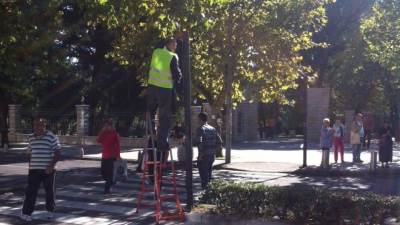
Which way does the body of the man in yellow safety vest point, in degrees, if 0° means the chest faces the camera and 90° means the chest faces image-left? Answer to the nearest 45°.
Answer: approximately 225°

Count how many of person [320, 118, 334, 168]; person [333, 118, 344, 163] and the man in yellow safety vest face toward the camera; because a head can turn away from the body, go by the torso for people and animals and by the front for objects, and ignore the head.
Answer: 2

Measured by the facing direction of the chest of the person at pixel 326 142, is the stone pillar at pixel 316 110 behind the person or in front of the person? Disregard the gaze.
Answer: behind

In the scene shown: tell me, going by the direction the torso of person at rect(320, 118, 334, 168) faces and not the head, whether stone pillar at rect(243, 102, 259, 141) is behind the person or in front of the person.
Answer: behind

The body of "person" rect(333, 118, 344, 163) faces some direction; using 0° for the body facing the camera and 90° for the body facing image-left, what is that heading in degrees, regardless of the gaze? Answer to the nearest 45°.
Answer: approximately 0°

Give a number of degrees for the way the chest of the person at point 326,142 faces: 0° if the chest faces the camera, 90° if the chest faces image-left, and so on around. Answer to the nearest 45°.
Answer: approximately 0°

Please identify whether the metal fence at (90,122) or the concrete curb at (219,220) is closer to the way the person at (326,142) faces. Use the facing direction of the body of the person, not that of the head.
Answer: the concrete curb
